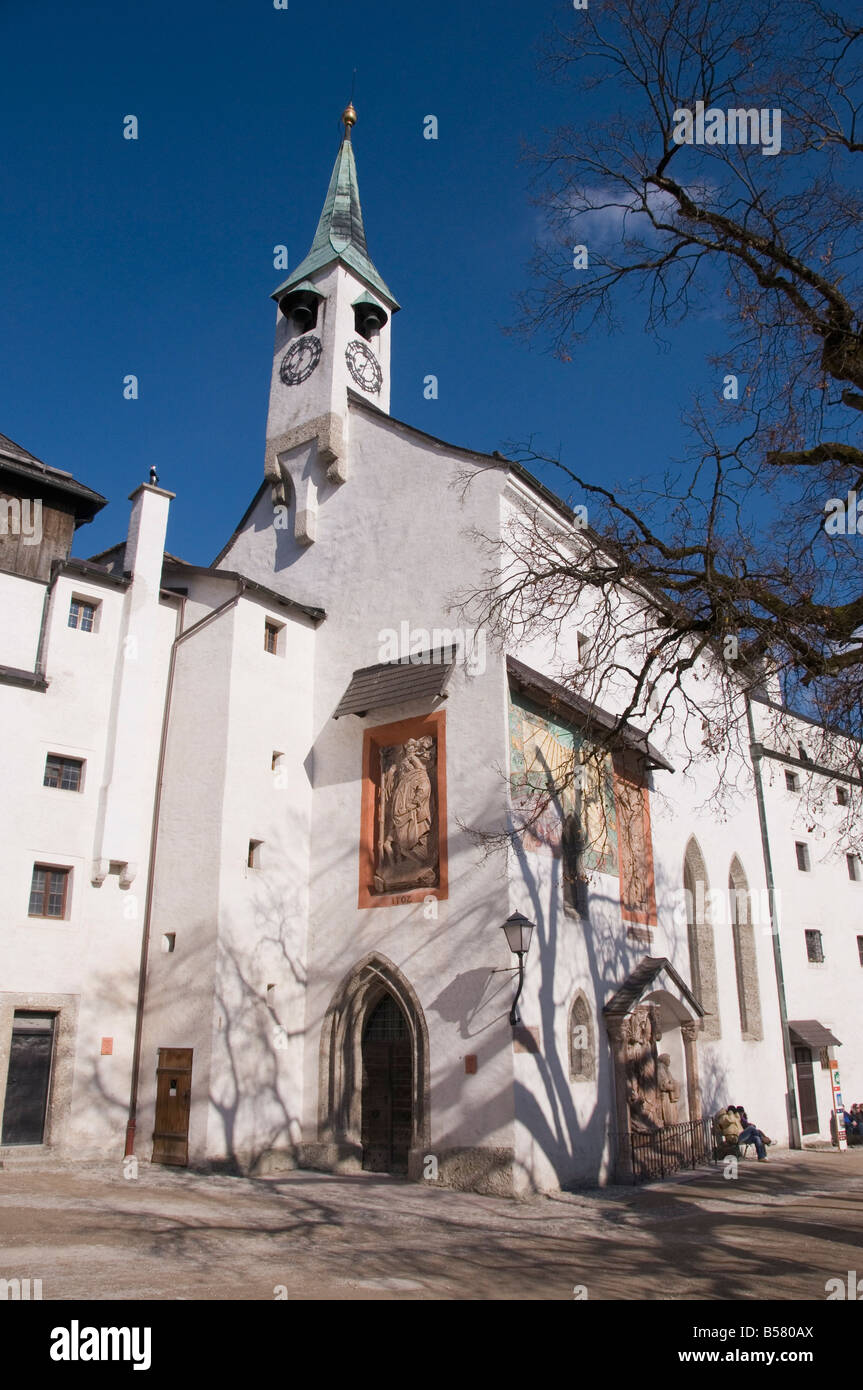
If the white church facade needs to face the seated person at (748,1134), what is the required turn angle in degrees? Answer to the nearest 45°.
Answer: approximately 180°

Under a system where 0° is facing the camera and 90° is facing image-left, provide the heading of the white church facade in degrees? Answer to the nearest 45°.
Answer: approximately 45°

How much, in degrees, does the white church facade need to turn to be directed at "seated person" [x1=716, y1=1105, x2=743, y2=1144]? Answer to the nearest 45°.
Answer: approximately 180°

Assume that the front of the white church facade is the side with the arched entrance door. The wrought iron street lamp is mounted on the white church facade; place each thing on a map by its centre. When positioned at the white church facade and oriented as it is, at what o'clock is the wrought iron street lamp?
The wrought iron street lamp is roughly at 9 o'clock from the white church facade.
